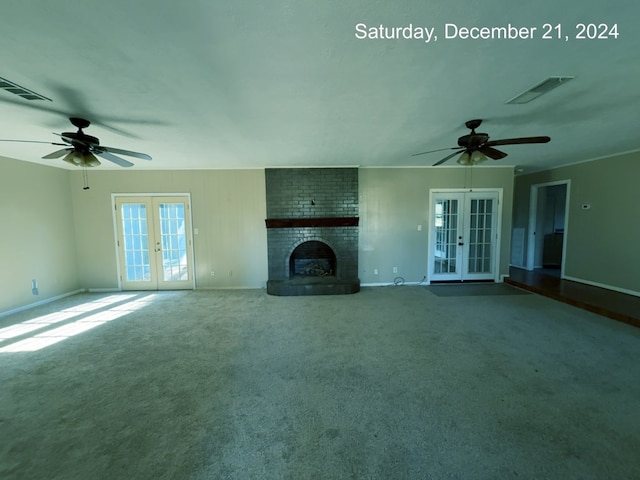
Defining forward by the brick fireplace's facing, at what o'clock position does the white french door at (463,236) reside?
The white french door is roughly at 9 o'clock from the brick fireplace.

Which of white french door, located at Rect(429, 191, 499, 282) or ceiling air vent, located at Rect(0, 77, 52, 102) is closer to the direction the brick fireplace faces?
the ceiling air vent

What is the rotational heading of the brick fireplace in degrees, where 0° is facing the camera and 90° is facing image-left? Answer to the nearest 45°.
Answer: approximately 0°

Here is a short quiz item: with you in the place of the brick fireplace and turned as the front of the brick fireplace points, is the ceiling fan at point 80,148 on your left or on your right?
on your right

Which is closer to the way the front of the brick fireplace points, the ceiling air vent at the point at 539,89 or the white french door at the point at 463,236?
the ceiling air vent

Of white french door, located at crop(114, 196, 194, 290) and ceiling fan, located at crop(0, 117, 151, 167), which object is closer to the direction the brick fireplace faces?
the ceiling fan

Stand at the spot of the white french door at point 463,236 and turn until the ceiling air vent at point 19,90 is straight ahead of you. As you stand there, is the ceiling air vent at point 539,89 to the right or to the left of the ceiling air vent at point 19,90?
left

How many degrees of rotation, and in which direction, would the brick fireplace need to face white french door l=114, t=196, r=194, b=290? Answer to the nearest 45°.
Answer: approximately 90° to its right

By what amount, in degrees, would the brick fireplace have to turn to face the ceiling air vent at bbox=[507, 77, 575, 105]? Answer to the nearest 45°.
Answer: approximately 45° to its left
